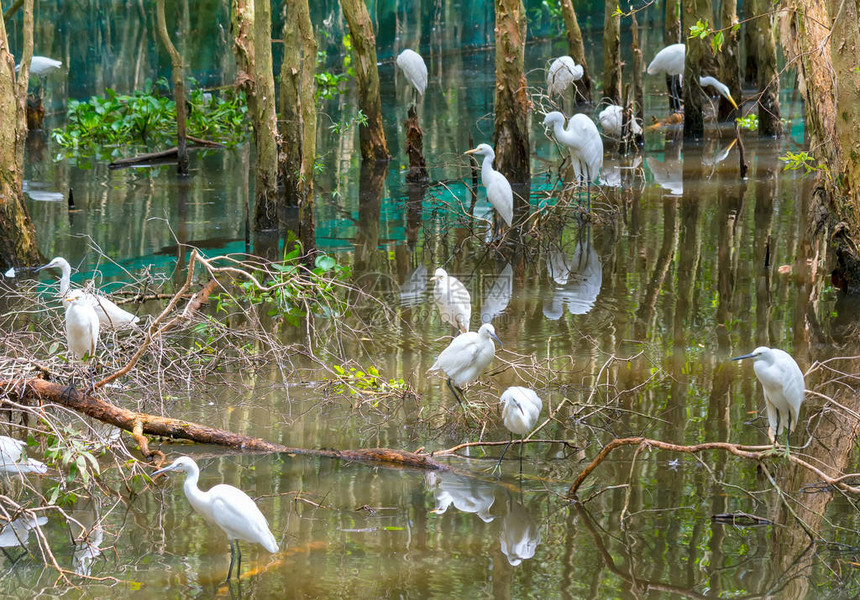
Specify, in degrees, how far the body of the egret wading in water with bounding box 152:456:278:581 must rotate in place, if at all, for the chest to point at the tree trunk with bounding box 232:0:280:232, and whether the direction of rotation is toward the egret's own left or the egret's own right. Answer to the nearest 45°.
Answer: approximately 90° to the egret's own right

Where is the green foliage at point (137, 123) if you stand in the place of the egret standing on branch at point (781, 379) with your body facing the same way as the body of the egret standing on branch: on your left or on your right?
on your right

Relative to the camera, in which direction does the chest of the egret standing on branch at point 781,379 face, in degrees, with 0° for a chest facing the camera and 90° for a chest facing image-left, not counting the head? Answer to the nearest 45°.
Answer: approximately 45°

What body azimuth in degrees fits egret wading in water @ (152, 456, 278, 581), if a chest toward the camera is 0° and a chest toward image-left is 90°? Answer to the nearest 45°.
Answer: approximately 90°

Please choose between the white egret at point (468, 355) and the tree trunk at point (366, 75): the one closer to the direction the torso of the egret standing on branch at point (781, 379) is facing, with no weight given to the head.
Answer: the white egret

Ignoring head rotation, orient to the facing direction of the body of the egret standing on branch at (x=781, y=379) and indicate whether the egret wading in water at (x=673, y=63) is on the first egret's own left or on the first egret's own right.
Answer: on the first egret's own right
